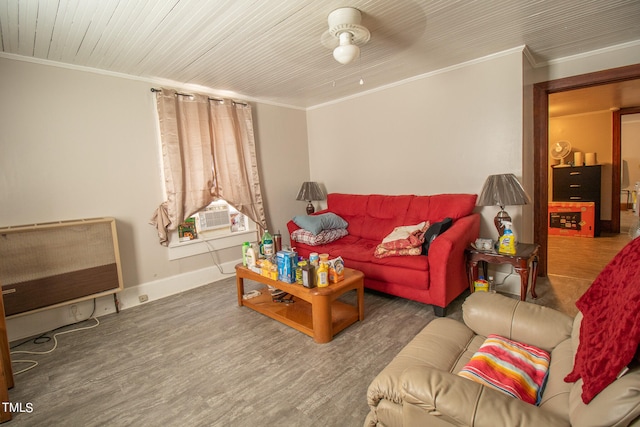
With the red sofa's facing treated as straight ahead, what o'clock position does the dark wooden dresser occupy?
The dark wooden dresser is roughly at 6 o'clock from the red sofa.

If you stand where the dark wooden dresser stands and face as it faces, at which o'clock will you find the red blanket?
The red blanket is roughly at 12 o'clock from the dark wooden dresser.

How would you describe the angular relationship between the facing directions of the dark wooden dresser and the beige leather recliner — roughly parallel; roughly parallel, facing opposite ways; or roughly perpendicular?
roughly perpendicular

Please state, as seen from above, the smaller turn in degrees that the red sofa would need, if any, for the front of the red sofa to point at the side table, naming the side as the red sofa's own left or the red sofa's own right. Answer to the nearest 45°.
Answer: approximately 135° to the red sofa's own left

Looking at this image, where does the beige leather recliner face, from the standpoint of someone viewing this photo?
facing to the left of the viewer

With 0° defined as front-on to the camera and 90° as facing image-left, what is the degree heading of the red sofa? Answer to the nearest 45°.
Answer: approximately 45°

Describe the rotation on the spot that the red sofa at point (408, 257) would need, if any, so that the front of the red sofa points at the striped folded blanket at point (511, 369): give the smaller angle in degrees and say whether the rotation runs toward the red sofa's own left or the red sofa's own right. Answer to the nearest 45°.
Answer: approximately 45° to the red sofa's own left

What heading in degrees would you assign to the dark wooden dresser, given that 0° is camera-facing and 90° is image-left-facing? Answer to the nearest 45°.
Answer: approximately 0°

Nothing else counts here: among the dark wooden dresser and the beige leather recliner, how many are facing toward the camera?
1

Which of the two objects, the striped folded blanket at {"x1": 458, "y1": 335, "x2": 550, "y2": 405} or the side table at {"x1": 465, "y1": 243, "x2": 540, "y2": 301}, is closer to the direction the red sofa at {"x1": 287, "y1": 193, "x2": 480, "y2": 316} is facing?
the striped folded blanket

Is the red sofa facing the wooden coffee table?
yes
